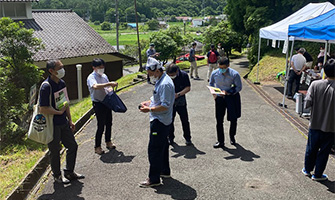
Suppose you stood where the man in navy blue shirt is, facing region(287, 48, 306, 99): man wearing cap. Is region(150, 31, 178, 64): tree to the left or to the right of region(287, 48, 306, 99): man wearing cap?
left

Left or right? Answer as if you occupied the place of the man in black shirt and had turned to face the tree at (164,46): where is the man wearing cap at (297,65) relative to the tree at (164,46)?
right

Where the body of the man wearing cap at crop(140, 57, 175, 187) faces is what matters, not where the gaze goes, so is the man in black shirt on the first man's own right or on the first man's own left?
on the first man's own right

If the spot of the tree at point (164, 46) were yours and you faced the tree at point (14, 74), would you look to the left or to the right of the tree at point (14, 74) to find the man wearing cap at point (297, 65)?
left

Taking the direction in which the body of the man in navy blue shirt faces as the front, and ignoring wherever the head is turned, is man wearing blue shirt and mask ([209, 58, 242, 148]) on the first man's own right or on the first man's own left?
on the first man's own left

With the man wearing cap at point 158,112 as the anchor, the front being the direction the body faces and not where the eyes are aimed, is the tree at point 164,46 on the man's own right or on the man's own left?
on the man's own right

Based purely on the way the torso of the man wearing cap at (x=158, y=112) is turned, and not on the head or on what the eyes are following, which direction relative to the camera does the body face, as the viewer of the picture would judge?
to the viewer's left

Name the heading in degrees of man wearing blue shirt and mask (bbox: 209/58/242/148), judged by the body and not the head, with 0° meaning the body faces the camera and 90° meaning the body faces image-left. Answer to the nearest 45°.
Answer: approximately 0°
